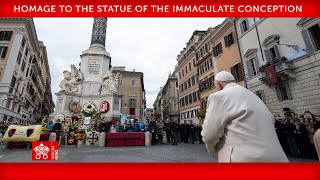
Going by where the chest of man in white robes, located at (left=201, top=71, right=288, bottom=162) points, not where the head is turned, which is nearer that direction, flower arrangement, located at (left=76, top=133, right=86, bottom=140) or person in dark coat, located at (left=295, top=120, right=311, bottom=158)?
the flower arrangement

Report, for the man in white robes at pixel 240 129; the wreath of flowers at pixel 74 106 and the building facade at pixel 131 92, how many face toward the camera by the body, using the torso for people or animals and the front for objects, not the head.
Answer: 2

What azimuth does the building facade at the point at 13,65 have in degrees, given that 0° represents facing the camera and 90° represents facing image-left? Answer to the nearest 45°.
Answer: approximately 315°

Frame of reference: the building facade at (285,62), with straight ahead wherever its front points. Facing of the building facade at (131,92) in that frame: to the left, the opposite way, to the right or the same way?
to the left

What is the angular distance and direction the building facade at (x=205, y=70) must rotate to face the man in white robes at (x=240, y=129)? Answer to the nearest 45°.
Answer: approximately 45° to its left

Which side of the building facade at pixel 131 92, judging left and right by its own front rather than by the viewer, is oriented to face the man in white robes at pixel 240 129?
front

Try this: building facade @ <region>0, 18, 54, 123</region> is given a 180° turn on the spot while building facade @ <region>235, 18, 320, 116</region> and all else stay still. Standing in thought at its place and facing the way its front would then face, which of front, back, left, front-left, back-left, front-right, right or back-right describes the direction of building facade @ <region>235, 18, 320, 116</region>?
back

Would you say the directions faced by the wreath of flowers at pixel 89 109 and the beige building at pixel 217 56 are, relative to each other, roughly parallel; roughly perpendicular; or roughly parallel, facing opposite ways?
roughly perpendicular

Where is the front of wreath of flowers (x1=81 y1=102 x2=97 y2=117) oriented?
toward the camera

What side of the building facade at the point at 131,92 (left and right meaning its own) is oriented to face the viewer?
front

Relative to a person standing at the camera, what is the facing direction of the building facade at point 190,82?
facing the viewer and to the left of the viewer

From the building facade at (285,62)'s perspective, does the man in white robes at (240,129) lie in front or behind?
in front
